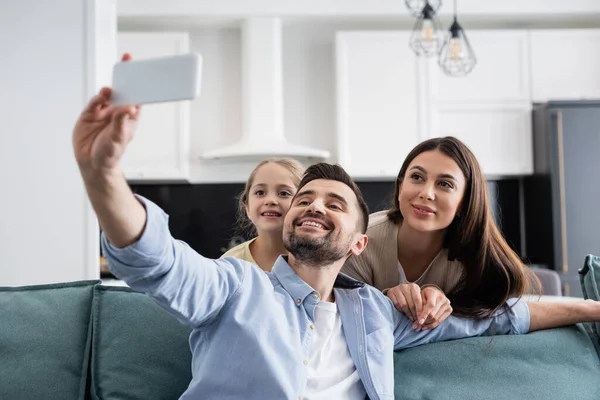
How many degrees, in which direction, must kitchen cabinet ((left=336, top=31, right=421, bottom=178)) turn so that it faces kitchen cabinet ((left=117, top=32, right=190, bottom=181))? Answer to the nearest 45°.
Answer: approximately 90° to its right

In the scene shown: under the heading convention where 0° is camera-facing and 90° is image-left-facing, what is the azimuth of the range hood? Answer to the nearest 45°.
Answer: approximately 0°

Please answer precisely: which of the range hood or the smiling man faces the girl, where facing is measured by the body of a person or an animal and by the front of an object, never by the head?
the range hood

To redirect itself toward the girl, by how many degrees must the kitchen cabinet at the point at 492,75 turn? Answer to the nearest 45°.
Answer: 0° — it already faces them

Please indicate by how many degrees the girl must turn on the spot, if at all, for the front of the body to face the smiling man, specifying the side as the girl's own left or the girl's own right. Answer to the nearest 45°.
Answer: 0° — they already face them

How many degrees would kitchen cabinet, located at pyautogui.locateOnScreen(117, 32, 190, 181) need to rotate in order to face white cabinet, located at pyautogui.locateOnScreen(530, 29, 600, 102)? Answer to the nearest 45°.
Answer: approximately 90° to its left
